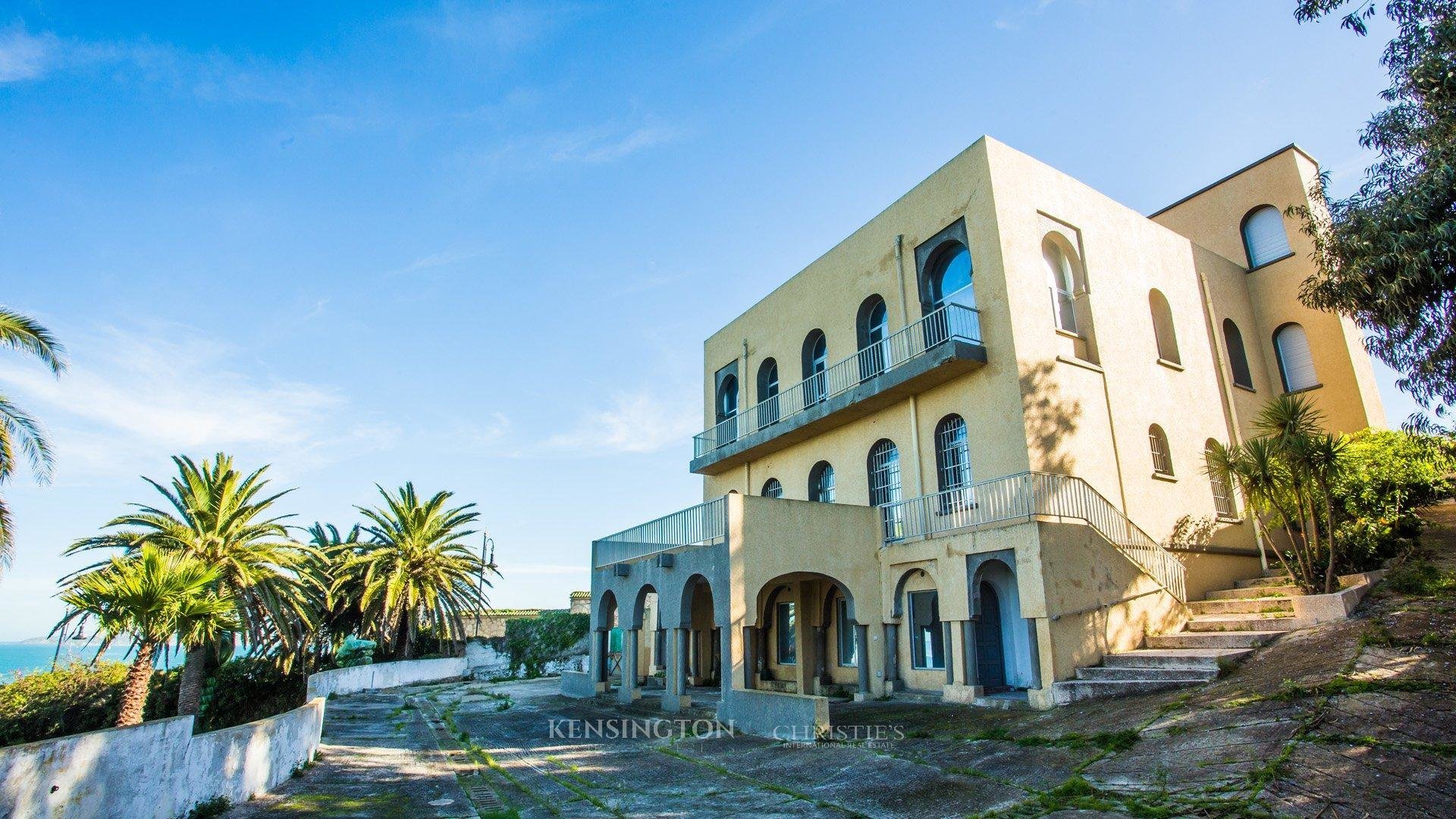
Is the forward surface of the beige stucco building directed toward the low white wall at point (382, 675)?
no

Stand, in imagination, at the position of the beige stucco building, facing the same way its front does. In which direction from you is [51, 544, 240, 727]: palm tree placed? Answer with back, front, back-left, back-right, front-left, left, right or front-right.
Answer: front

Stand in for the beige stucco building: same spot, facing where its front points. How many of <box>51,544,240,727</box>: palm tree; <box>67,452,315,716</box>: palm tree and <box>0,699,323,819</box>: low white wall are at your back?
0

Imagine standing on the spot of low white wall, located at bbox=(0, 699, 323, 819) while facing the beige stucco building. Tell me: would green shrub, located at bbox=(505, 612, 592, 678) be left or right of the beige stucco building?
left

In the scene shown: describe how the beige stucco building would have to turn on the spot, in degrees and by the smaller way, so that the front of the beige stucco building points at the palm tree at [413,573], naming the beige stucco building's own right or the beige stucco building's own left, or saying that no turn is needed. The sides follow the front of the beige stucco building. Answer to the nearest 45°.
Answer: approximately 45° to the beige stucco building's own right

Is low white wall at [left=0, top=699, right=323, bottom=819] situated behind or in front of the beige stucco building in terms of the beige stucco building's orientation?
in front

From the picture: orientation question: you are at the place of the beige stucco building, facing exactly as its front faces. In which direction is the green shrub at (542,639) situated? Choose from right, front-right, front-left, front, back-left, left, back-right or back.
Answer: right

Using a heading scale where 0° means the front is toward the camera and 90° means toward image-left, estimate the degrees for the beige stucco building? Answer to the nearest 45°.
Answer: approximately 45°

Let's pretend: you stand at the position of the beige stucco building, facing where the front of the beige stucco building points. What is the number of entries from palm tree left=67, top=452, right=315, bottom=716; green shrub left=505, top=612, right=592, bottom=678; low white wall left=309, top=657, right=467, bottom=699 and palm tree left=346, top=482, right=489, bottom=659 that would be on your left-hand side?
0

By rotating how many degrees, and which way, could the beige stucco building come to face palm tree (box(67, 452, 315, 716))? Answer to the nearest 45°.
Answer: approximately 45° to its right

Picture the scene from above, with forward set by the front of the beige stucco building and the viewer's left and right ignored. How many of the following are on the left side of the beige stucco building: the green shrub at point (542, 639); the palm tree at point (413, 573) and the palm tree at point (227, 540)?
0

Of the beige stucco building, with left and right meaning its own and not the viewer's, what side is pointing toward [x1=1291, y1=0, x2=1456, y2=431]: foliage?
left

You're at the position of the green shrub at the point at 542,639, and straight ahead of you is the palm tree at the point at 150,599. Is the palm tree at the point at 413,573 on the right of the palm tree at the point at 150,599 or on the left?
right

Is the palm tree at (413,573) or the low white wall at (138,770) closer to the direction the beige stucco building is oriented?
the low white wall

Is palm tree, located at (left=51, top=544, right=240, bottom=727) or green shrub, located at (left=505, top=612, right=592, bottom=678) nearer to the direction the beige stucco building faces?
the palm tree
